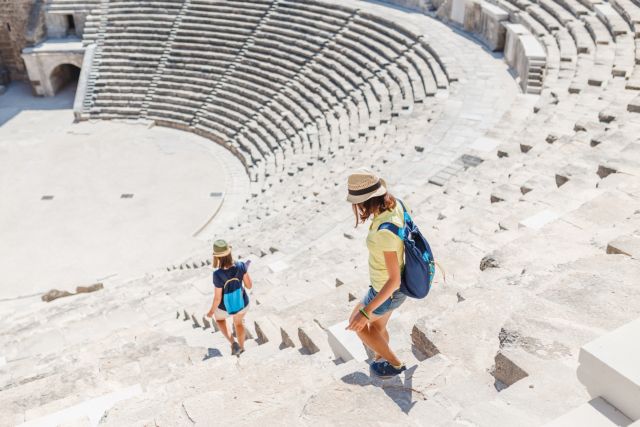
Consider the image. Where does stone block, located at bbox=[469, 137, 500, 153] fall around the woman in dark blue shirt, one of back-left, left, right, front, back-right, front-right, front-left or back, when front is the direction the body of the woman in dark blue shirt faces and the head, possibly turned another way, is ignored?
right

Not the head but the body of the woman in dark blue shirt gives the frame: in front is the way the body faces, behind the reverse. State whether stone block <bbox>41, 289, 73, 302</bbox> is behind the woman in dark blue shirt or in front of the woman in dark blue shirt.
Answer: in front

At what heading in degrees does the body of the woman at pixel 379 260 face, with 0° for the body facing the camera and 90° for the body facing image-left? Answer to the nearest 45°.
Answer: approximately 90°

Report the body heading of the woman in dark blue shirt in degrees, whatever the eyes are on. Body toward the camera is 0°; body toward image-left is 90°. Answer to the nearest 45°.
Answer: approximately 135°

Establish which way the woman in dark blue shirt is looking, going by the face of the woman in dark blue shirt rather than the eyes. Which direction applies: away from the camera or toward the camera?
away from the camera

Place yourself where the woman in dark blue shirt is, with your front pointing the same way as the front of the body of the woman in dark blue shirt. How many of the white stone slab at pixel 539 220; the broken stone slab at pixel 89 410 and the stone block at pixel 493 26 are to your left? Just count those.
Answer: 1

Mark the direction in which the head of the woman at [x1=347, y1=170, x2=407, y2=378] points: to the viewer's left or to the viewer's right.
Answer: to the viewer's left
